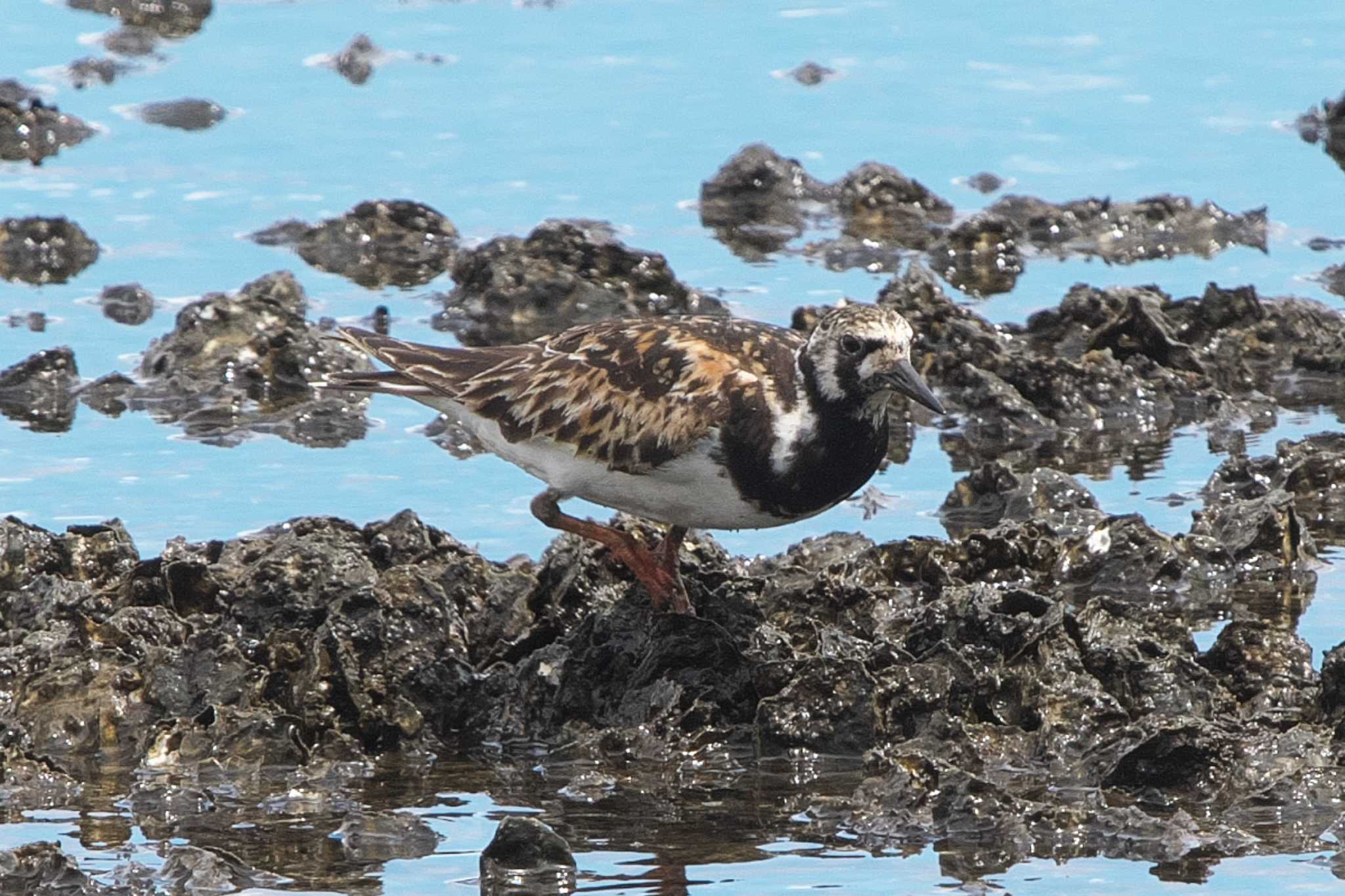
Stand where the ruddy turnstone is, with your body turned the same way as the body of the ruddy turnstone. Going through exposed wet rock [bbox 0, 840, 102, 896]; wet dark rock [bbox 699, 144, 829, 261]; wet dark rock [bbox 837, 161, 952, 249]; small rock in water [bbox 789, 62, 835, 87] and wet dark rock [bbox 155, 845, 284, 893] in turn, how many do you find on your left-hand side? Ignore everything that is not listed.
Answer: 3

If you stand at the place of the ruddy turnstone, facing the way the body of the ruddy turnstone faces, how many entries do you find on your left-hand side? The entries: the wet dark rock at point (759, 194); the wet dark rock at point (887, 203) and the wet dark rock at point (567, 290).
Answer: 3

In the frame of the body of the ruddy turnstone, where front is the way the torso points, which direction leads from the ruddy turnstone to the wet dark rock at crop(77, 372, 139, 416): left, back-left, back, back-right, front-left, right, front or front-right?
back-left

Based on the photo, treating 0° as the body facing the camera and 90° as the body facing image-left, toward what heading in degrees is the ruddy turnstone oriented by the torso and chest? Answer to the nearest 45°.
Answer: approximately 270°

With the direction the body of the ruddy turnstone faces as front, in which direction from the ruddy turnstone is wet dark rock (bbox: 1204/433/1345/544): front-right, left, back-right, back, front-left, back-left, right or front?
front-left

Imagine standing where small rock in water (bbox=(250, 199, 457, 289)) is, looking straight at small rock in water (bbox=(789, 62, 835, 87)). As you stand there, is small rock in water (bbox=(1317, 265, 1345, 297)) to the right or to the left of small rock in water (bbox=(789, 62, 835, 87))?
right

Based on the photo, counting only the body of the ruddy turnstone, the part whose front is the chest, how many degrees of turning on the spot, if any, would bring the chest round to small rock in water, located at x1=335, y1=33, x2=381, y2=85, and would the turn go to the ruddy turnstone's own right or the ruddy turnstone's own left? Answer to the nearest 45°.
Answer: approximately 90° to the ruddy turnstone's own left

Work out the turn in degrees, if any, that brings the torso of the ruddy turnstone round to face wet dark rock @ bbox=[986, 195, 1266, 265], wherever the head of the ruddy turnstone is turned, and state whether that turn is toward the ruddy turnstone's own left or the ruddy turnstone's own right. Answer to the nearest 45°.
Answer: approximately 45° to the ruddy turnstone's own left

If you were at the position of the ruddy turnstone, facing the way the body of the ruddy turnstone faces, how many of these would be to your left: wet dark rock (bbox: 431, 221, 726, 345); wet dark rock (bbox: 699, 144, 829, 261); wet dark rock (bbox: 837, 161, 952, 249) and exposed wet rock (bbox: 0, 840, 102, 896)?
3

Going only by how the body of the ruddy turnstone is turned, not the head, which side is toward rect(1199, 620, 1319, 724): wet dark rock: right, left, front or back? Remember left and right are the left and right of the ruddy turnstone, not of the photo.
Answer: front

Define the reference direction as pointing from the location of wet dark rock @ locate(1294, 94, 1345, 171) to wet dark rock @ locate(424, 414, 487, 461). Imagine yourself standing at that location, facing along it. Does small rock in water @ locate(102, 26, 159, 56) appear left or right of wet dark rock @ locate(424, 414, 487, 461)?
right
